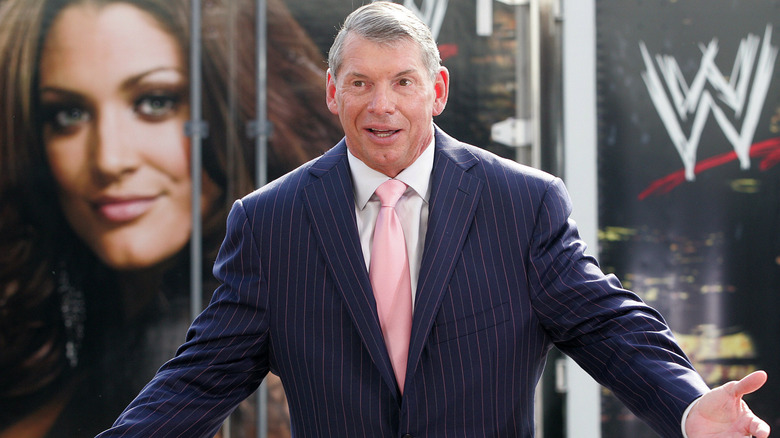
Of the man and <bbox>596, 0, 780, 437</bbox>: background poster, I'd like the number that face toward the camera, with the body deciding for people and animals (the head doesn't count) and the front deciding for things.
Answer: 2

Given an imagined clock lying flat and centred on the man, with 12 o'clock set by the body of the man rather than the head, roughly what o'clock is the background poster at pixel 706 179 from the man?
The background poster is roughly at 7 o'clock from the man.

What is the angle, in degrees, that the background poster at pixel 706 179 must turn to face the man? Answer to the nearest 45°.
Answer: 0° — it already faces them

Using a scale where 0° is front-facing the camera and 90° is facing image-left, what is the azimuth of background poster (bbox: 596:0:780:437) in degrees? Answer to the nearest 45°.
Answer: approximately 0°
